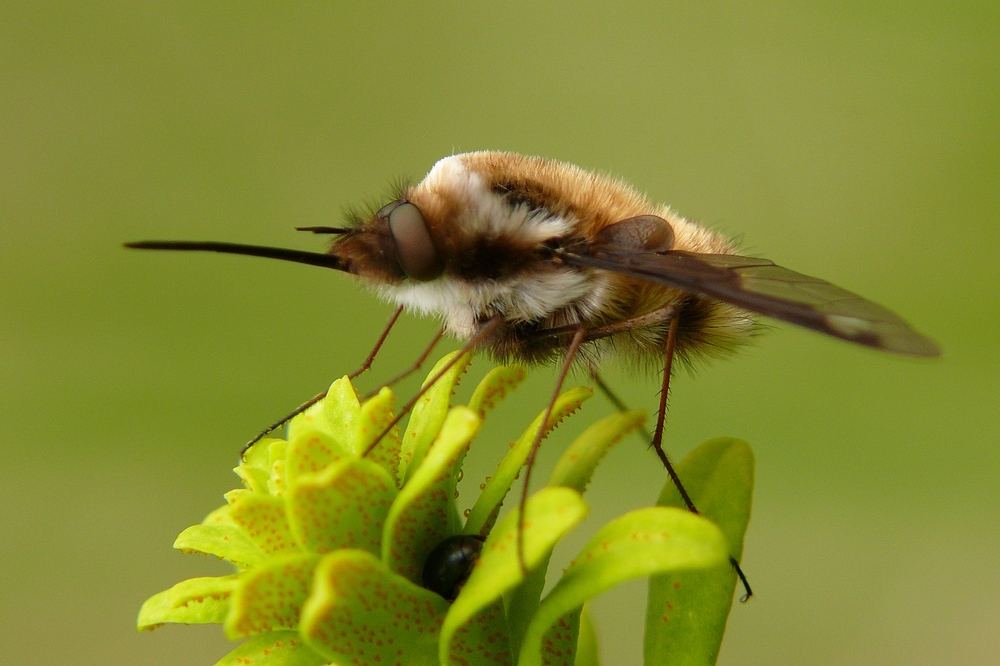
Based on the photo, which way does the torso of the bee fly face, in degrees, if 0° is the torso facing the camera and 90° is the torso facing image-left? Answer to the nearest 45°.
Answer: approximately 90°
